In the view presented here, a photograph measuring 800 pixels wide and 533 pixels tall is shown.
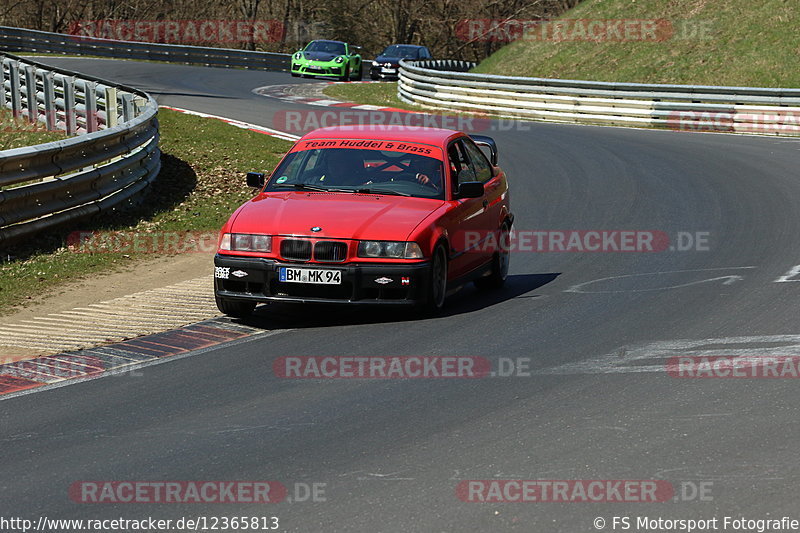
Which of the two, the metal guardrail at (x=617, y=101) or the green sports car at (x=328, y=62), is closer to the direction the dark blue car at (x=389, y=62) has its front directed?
the green sports car

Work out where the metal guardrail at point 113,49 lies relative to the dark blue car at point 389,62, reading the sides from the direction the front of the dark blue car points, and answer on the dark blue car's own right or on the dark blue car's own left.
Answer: on the dark blue car's own right

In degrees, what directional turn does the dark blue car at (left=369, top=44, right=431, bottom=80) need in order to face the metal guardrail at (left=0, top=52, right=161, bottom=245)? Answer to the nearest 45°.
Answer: approximately 45° to its left

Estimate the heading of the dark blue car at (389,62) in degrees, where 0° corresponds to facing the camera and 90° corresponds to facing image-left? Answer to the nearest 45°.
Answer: approximately 45°

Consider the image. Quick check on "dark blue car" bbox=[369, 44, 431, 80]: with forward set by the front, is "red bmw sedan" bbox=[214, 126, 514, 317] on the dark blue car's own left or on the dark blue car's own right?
on the dark blue car's own left

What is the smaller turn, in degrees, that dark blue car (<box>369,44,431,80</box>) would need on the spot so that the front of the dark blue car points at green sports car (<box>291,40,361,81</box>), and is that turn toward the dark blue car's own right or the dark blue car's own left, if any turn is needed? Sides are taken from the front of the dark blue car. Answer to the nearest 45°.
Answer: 0° — it already faces it
